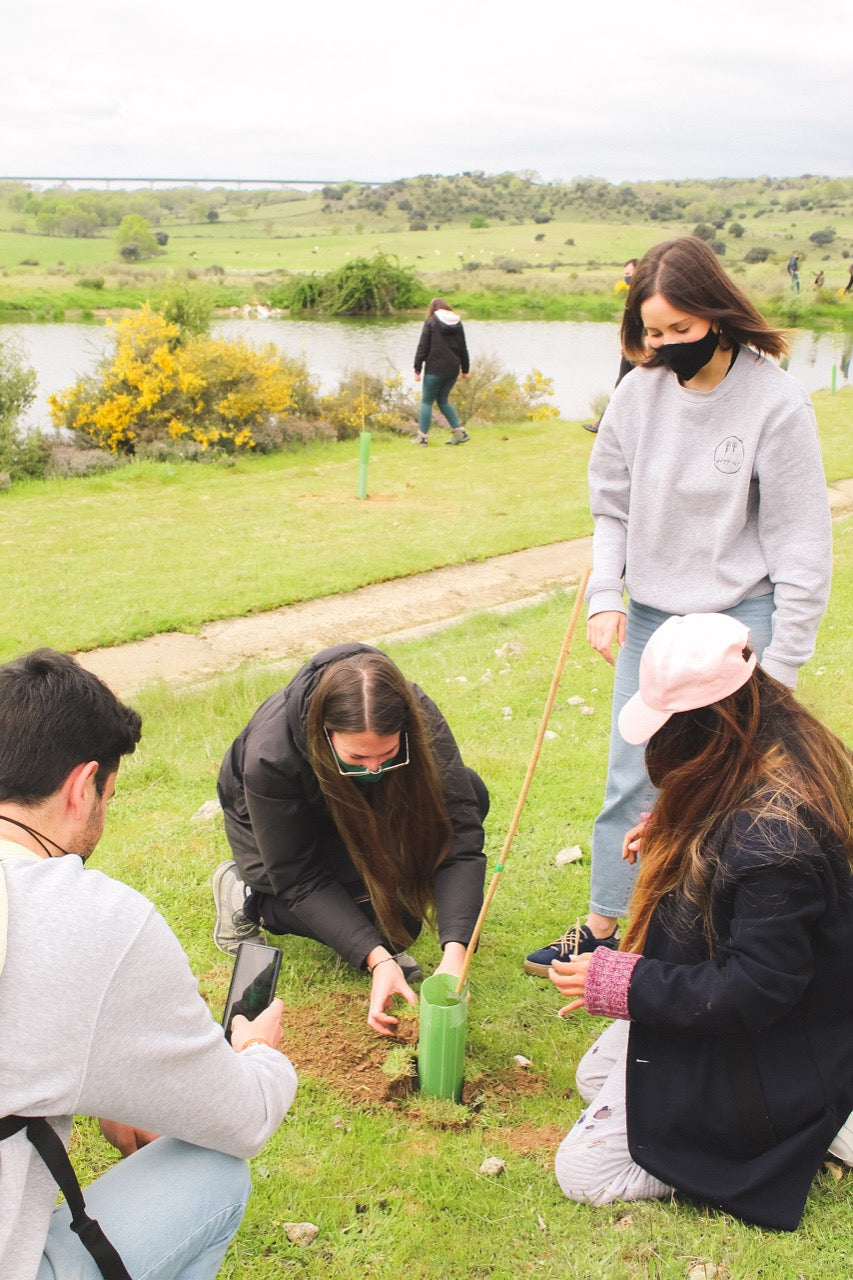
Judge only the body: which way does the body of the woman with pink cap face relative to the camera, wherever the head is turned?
to the viewer's left

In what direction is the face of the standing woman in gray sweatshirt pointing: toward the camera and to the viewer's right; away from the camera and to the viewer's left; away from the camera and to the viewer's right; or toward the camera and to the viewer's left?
toward the camera and to the viewer's left

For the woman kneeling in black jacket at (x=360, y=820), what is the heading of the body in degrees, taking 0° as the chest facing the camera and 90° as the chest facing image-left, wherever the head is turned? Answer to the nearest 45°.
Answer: approximately 315°

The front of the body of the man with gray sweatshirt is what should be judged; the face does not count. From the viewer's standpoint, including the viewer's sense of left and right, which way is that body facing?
facing away from the viewer and to the right of the viewer

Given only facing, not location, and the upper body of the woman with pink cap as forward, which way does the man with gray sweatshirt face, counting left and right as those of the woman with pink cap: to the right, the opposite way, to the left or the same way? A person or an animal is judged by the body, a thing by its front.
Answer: to the right

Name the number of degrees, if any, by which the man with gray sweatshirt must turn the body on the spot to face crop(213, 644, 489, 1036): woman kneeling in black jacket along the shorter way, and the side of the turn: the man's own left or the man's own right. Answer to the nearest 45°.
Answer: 0° — they already face them

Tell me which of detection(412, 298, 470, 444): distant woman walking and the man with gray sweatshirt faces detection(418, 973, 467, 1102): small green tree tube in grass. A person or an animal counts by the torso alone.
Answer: the man with gray sweatshirt

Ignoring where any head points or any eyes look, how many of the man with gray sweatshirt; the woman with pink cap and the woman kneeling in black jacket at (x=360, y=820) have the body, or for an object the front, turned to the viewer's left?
1

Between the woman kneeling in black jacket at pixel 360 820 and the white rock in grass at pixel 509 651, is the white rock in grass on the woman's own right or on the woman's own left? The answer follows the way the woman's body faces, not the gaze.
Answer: on the woman's own left

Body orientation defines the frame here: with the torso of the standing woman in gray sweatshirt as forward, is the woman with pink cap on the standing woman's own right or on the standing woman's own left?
on the standing woman's own left

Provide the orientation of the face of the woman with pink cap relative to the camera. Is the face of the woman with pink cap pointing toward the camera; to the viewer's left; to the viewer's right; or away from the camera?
to the viewer's left

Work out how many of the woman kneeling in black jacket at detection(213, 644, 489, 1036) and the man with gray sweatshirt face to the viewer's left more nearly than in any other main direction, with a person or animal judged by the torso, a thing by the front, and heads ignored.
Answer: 0

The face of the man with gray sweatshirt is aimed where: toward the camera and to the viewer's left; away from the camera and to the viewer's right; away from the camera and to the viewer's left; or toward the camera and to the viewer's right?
away from the camera and to the viewer's right

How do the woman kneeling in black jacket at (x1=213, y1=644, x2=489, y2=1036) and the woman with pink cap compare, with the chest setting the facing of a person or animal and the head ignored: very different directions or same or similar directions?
very different directions
